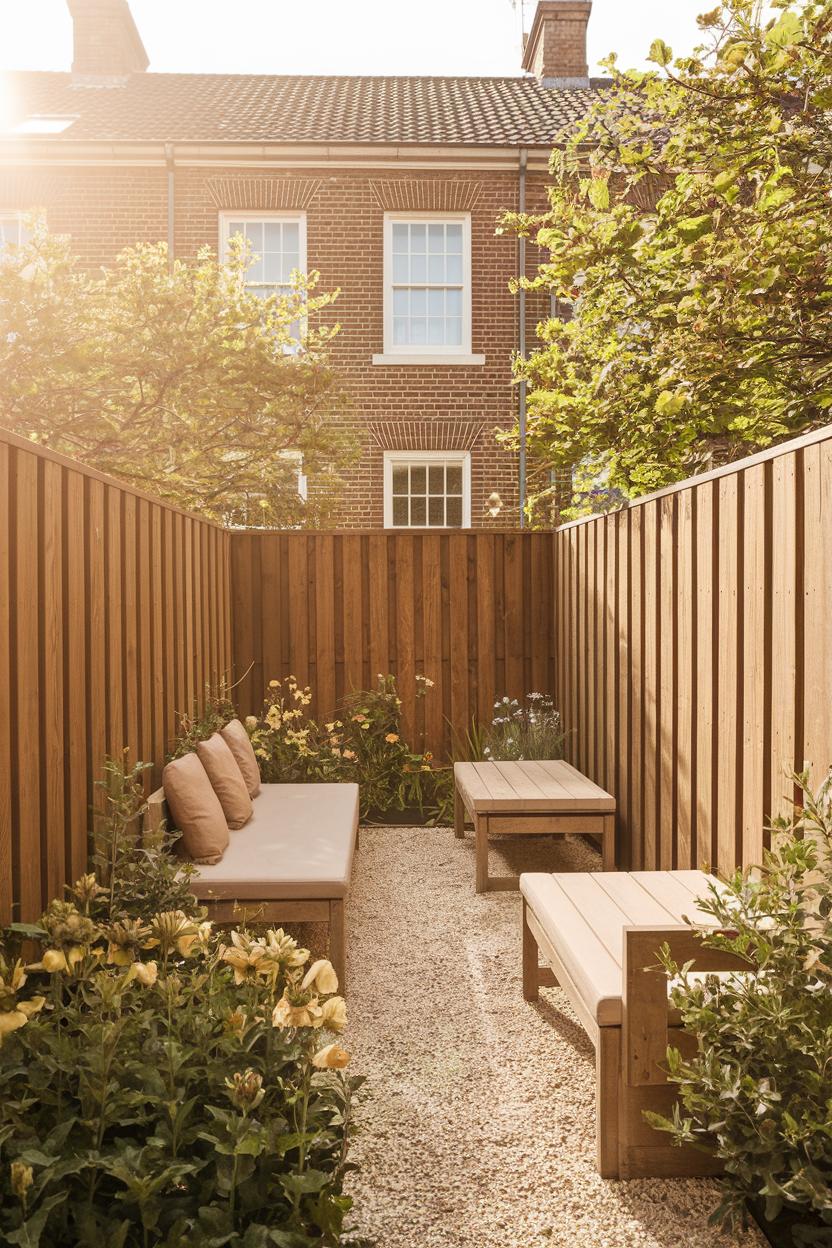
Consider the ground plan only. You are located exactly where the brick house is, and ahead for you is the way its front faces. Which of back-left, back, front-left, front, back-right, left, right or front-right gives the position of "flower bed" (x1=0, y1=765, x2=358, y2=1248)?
front

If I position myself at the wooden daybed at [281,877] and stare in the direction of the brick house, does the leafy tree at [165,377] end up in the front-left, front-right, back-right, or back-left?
front-left

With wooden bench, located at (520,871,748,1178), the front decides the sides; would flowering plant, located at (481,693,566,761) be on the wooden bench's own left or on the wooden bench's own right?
on the wooden bench's own right

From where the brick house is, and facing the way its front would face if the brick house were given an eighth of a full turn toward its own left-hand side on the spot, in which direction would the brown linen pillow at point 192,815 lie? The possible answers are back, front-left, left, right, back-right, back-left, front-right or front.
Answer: front-right

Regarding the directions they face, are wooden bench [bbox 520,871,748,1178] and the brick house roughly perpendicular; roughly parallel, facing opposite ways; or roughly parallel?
roughly perpendicular

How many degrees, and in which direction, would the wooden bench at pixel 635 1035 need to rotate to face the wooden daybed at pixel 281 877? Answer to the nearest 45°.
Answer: approximately 45° to its right

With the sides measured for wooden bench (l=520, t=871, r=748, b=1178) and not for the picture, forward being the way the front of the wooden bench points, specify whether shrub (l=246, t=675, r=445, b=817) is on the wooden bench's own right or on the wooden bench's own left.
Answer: on the wooden bench's own right

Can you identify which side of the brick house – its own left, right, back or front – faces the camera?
front

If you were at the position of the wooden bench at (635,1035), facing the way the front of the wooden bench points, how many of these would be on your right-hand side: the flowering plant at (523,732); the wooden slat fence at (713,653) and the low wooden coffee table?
3

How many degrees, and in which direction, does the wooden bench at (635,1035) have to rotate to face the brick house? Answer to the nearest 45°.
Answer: approximately 90° to its right

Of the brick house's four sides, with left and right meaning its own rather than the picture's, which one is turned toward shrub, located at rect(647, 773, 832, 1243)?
front

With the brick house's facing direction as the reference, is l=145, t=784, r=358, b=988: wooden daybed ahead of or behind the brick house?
ahead

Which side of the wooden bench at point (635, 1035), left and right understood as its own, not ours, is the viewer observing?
left

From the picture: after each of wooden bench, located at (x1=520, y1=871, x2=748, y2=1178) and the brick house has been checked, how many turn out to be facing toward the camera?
1
